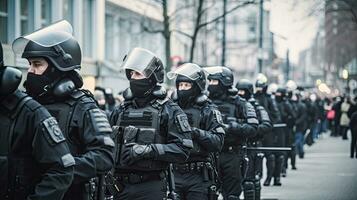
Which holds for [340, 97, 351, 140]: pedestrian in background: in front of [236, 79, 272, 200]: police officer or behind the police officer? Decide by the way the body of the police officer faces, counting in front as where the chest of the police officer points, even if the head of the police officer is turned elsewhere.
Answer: behind

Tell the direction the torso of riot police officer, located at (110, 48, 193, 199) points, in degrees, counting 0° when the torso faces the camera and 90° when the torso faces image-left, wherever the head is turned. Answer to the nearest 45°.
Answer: approximately 45°

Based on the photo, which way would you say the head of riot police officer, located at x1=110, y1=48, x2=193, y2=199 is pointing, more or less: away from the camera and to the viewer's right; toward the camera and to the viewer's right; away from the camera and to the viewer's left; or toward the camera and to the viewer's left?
toward the camera and to the viewer's left

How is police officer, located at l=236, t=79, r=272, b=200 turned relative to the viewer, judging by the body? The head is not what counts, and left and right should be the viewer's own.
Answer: facing the viewer and to the left of the viewer

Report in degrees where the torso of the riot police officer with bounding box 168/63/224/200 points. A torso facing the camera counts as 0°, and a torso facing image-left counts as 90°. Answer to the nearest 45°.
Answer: approximately 45°

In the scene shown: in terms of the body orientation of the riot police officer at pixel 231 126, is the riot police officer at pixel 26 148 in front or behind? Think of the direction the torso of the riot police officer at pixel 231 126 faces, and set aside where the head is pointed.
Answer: in front

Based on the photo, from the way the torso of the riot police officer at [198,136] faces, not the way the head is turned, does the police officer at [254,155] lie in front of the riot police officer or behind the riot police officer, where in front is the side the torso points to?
behind

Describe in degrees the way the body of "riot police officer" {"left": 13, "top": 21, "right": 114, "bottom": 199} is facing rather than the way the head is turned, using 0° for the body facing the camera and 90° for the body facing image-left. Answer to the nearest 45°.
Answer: approximately 90°

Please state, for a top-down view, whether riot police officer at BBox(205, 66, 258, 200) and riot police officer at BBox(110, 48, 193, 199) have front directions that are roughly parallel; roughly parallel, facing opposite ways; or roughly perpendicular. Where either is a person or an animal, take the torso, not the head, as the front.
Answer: roughly parallel

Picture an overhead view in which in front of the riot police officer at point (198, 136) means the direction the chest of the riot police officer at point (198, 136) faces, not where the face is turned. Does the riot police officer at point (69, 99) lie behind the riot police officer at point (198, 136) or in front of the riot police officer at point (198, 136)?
in front

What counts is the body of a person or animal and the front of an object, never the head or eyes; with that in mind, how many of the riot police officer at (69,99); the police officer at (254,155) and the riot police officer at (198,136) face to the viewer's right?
0
